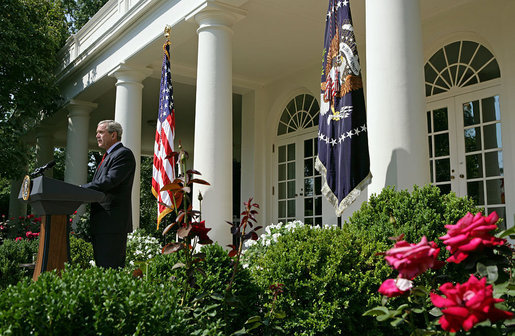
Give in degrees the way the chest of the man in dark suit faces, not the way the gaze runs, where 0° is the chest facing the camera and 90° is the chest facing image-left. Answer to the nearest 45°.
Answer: approximately 90°

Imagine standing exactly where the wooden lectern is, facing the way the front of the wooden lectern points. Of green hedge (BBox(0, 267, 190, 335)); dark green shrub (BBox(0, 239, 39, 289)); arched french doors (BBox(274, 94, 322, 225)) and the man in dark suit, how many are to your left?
1

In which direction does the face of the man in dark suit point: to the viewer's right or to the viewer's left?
to the viewer's left

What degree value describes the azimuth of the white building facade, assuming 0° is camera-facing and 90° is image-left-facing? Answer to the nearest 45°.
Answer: approximately 45°

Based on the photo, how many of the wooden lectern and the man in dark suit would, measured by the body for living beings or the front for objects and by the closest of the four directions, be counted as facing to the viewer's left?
2

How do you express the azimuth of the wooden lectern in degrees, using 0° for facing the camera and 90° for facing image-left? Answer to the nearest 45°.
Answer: approximately 90°

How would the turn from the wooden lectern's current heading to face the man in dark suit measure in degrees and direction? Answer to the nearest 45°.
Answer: approximately 135° to its right

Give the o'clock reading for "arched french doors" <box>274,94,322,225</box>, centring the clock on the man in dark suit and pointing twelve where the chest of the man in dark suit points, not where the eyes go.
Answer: The arched french doors is roughly at 4 o'clock from the man in dark suit.
